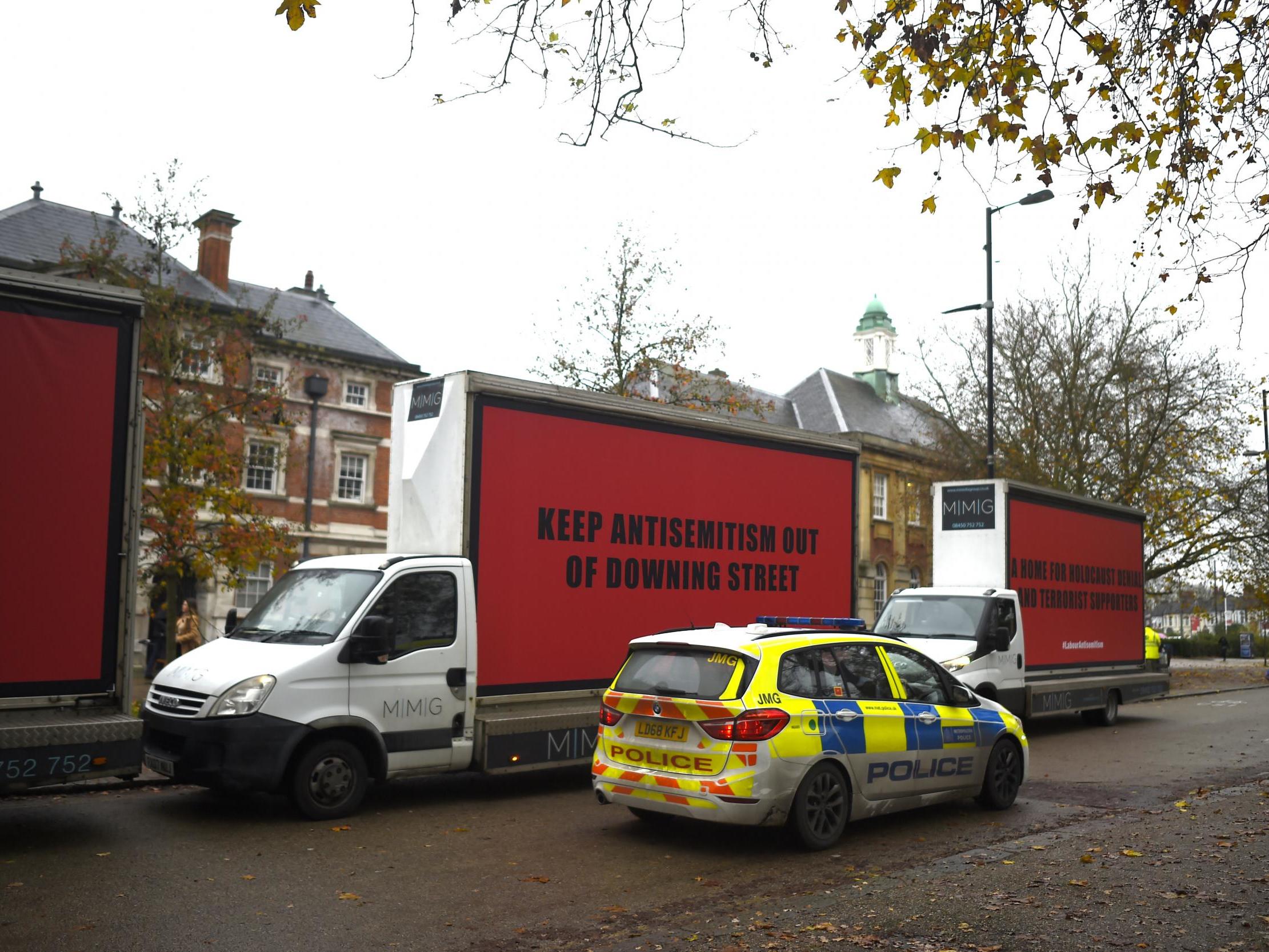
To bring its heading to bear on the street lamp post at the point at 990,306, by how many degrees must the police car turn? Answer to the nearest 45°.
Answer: approximately 45° to its left

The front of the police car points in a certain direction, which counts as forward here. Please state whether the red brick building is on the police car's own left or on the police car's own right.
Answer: on the police car's own left

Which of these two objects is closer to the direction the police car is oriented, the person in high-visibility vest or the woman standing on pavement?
the person in high-visibility vest

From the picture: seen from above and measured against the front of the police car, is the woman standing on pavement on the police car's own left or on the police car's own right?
on the police car's own left

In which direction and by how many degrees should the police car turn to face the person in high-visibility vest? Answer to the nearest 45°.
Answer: approximately 45° to its left

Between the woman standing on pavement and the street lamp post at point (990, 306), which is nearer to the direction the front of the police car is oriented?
the street lamp post

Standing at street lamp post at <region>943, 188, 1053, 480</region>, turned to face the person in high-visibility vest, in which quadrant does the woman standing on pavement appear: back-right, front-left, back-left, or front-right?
back-left

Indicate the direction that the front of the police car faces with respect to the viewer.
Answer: facing away from the viewer and to the right of the viewer

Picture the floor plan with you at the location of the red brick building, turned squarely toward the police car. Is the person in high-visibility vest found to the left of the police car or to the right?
left
